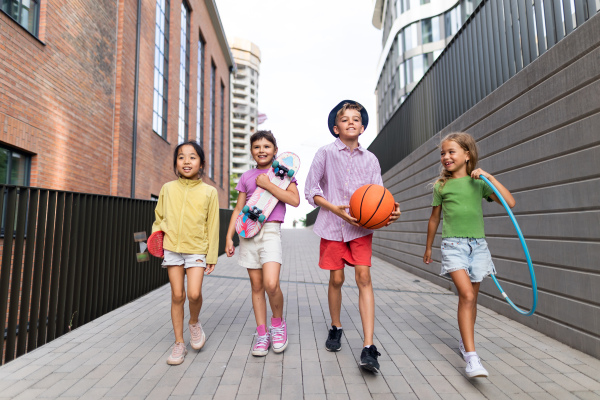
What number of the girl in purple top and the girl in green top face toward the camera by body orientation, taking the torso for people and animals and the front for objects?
2

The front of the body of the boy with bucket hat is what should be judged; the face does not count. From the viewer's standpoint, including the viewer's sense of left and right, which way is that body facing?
facing the viewer

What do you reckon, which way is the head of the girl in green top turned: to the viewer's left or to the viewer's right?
to the viewer's left

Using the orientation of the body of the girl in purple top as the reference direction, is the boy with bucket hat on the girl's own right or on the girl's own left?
on the girl's own left

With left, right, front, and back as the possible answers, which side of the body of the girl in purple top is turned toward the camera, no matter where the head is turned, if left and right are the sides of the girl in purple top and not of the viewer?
front

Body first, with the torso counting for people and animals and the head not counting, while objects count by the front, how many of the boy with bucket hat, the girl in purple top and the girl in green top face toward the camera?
3

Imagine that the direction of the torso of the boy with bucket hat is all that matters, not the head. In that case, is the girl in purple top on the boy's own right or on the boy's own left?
on the boy's own right
